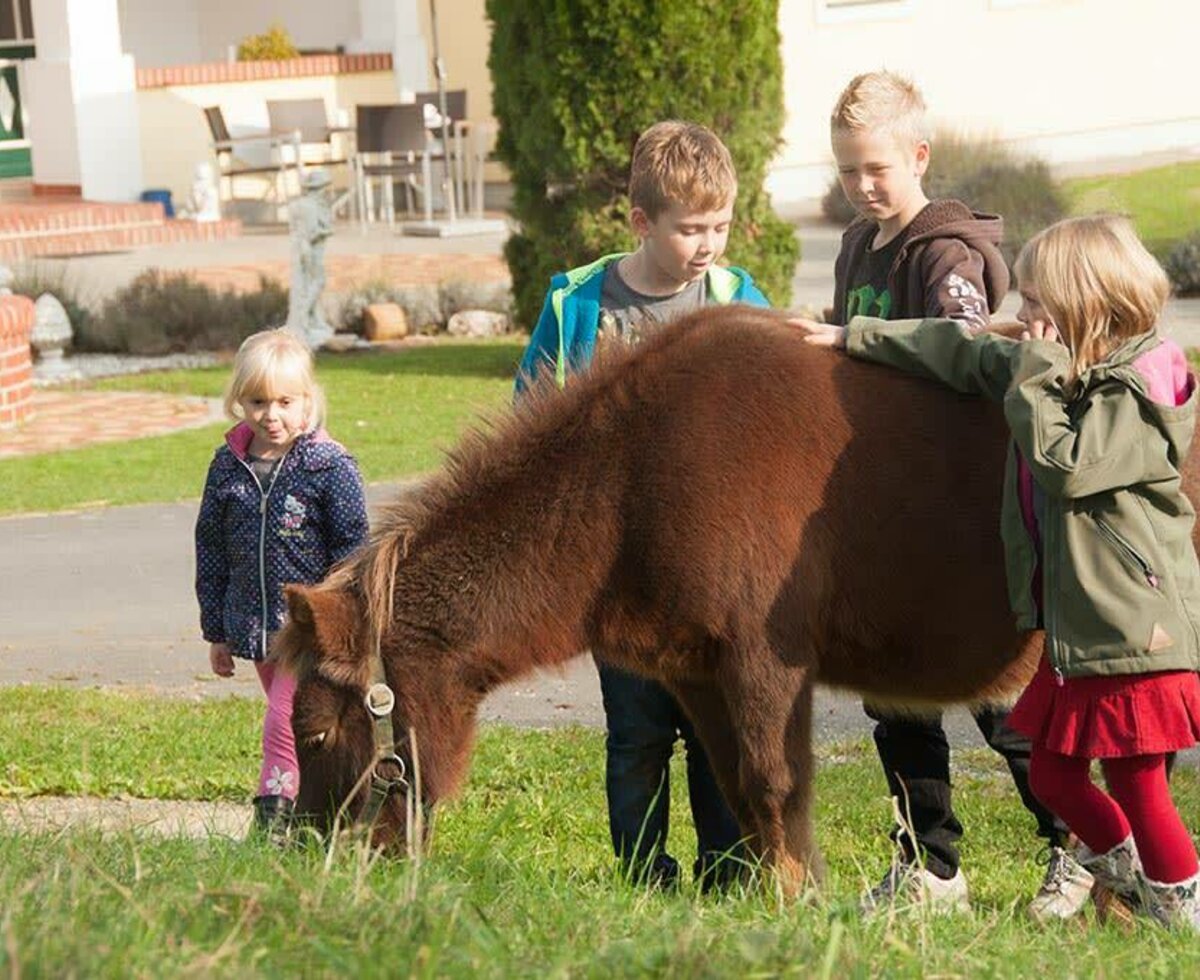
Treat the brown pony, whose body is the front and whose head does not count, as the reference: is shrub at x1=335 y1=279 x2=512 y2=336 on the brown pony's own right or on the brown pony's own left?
on the brown pony's own right

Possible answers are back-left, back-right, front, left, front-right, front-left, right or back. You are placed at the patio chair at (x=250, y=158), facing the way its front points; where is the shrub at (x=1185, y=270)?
front-right

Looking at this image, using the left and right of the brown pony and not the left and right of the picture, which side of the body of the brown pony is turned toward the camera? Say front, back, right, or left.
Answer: left

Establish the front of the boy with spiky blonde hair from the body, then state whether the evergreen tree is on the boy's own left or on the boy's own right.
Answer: on the boy's own right

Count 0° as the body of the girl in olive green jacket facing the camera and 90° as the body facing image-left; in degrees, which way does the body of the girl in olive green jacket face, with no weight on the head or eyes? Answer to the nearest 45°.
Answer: approximately 90°

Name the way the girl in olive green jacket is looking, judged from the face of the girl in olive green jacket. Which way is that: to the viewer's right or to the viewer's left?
to the viewer's left

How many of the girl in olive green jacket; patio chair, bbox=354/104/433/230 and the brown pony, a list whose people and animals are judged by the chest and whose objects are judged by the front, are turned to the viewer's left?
2

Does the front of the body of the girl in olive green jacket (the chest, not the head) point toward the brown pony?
yes

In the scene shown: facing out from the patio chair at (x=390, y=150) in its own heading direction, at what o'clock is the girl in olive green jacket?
The girl in olive green jacket is roughly at 6 o'clock from the patio chair.

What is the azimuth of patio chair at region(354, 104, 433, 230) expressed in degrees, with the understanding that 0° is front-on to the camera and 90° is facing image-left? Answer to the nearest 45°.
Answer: approximately 180°

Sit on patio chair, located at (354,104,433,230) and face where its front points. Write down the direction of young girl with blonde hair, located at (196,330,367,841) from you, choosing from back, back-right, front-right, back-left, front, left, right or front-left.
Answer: back

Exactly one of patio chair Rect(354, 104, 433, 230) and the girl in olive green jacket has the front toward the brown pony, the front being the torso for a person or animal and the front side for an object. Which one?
the girl in olive green jacket

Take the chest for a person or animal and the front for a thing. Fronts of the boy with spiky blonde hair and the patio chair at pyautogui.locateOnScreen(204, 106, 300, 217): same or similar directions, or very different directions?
very different directions
